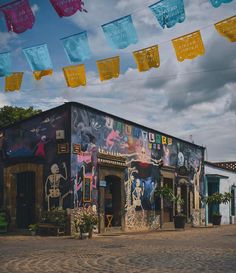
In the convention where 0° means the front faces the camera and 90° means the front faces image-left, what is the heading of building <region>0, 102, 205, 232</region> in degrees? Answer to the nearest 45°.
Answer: approximately 315°

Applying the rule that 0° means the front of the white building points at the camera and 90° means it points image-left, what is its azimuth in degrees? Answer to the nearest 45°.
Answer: approximately 315°

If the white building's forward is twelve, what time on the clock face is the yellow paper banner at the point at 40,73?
The yellow paper banner is roughly at 2 o'clock from the white building.

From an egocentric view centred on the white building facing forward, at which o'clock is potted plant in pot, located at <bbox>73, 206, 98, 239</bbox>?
The potted plant in pot is roughly at 2 o'clock from the white building.

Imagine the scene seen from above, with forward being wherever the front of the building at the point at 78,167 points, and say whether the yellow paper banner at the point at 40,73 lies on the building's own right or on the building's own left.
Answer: on the building's own right

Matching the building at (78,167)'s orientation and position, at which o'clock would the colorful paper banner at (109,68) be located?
The colorful paper banner is roughly at 1 o'clock from the building.

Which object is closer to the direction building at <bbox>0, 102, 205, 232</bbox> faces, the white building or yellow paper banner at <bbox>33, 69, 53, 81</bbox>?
the yellow paper banner

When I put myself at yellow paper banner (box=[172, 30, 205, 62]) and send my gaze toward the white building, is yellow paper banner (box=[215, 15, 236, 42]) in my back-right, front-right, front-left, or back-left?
back-right

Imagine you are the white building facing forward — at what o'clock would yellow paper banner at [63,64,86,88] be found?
The yellow paper banner is roughly at 2 o'clock from the white building.
